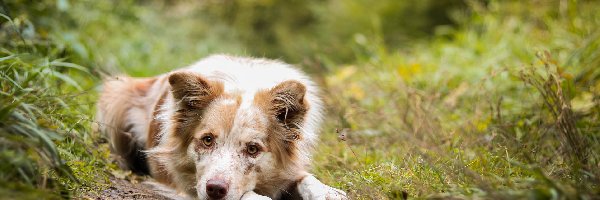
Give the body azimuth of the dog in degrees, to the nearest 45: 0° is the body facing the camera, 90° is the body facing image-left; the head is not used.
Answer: approximately 315°
